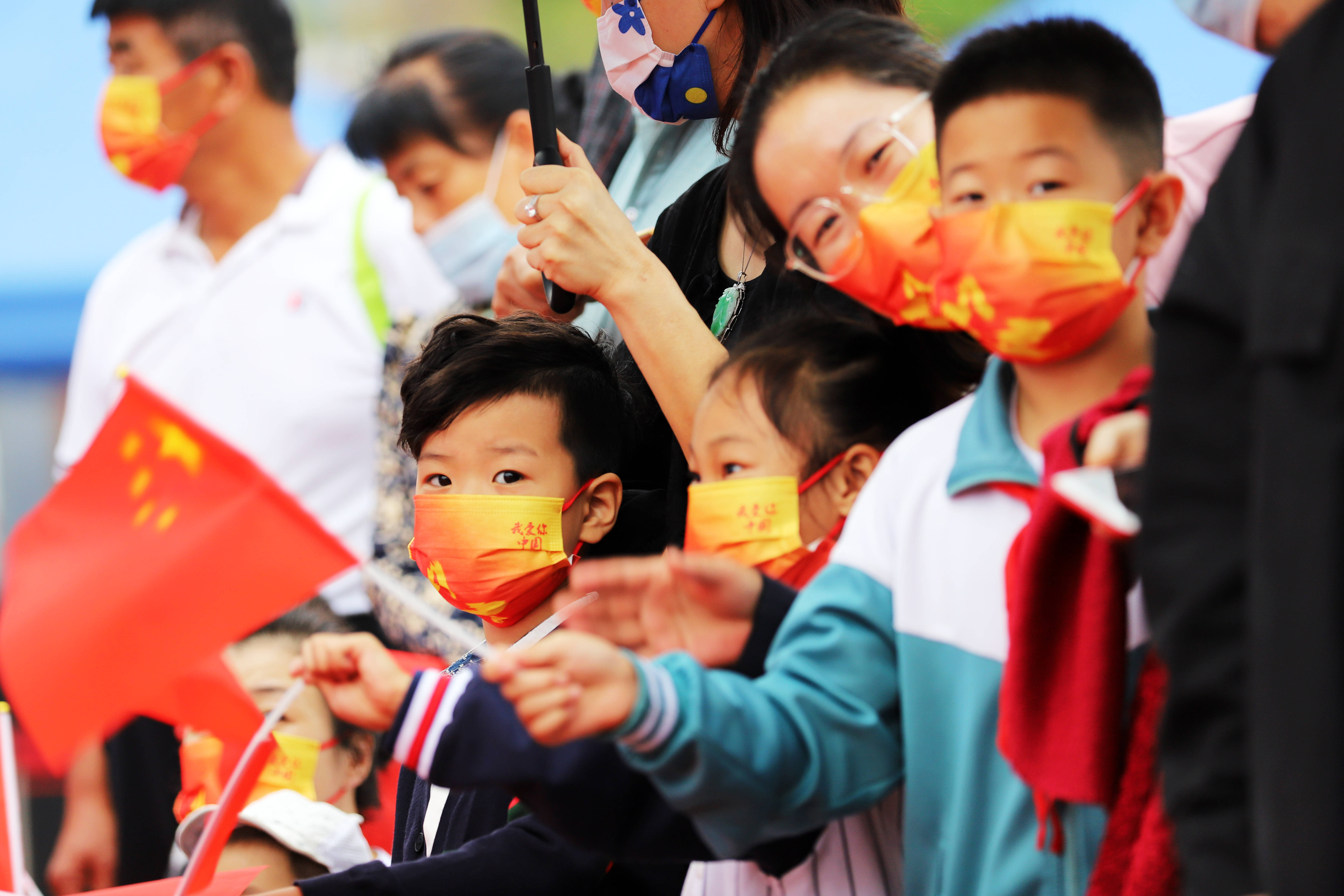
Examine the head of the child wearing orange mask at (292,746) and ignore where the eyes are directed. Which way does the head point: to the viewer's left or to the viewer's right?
to the viewer's left

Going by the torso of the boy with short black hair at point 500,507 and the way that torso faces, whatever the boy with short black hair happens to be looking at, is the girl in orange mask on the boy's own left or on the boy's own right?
on the boy's own left

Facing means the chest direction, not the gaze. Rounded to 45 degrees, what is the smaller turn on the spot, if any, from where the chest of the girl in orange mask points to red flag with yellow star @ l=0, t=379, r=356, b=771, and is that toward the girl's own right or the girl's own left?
approximately 45° to the girl's own right

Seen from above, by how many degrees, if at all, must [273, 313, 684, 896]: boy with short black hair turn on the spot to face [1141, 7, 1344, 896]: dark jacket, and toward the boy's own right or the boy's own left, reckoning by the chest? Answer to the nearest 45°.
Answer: approximately 45° to the boy's own left

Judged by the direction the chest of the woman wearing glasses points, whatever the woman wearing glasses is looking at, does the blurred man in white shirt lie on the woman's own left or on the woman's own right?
on the woman's own right

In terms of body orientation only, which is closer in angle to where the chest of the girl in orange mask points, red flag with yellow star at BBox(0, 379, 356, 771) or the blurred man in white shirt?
the red flag with yellow star
